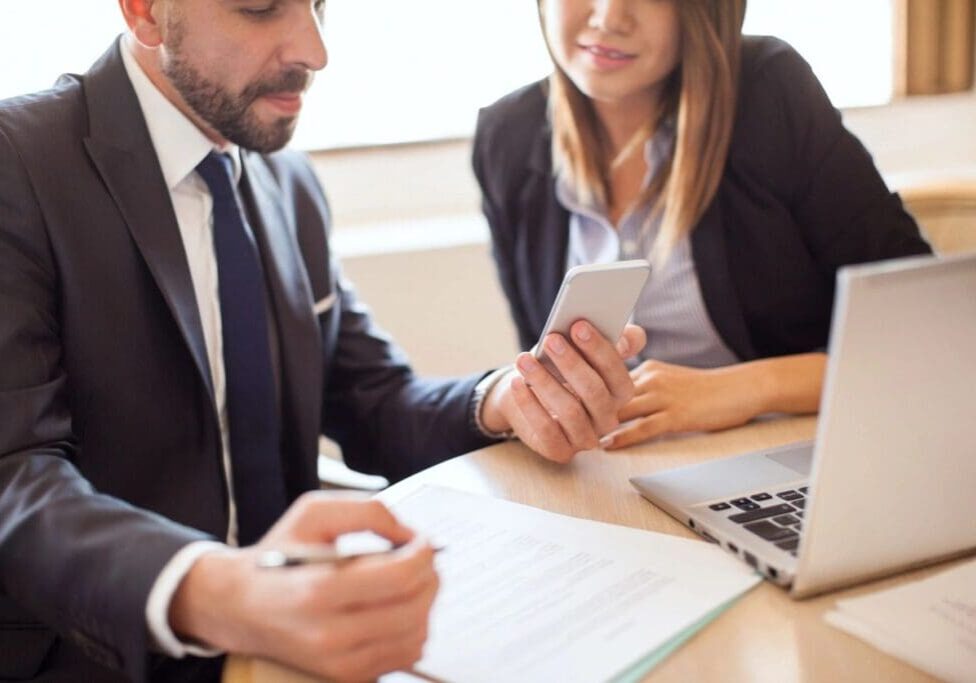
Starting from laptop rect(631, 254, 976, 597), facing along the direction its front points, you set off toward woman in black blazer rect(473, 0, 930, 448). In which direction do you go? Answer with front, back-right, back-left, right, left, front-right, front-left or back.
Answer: front-right

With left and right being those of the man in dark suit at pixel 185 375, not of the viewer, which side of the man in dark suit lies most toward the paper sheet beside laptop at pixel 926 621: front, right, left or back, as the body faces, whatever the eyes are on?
front

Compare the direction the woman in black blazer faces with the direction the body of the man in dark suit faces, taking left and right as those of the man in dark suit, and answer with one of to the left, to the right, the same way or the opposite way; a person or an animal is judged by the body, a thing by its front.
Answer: to the right

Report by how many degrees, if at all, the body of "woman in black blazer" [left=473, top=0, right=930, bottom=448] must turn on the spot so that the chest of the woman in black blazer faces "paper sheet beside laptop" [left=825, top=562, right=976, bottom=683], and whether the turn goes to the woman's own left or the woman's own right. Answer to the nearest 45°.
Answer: approximately 45° to the woman's own left

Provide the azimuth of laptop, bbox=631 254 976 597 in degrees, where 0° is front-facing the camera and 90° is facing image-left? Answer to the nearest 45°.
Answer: approximately 135°

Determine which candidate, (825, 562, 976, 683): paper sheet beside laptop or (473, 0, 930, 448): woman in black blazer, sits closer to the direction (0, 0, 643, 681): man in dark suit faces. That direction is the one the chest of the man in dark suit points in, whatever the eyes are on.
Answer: the paper sheet beside laptop

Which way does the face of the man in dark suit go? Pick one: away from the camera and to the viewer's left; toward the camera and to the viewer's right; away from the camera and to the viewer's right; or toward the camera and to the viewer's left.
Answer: toward the camera and to the viewer's right

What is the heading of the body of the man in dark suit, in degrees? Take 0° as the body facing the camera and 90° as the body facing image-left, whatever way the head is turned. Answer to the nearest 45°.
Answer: approximately 315°

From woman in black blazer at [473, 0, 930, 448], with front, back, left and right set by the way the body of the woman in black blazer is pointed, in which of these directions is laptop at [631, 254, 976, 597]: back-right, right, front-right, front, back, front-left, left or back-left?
front-left

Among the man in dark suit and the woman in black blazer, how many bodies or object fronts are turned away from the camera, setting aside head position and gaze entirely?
0

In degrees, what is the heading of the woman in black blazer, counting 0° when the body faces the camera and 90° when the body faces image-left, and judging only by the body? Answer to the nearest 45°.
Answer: approximately 45°

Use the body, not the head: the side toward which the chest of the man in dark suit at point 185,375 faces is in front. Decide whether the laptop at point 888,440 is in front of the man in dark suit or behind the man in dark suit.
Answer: in front
